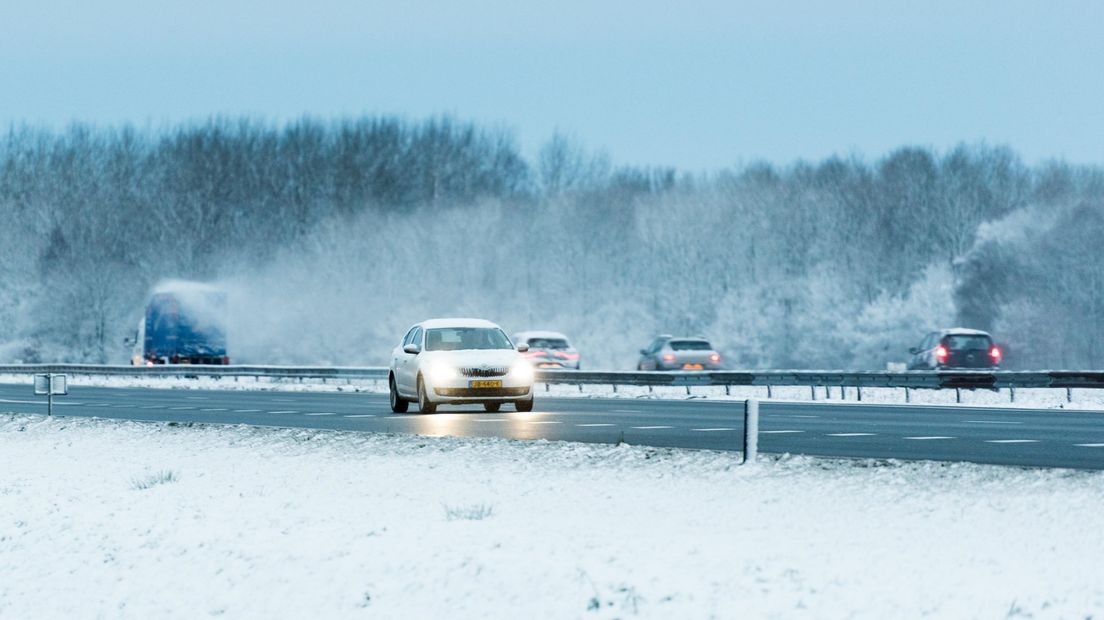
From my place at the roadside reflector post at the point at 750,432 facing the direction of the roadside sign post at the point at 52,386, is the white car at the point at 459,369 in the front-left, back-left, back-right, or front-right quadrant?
front-right

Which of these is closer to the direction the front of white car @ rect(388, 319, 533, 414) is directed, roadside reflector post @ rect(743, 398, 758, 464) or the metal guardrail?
the roadside reflector post

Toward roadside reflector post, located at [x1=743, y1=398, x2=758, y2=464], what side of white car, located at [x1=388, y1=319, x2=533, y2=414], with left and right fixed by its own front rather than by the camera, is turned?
front

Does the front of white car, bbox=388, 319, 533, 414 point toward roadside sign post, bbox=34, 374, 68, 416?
no

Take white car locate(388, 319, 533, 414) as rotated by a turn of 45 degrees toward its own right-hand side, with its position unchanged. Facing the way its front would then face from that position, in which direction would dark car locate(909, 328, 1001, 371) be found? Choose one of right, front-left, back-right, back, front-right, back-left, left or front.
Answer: back

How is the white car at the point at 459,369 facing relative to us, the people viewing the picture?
facing the viewer

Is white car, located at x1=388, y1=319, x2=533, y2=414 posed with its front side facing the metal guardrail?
no

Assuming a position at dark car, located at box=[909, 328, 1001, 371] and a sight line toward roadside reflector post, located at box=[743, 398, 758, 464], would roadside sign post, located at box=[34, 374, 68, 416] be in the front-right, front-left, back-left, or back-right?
front-right

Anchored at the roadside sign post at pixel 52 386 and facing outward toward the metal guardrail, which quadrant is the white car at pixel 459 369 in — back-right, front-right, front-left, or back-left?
front-right
